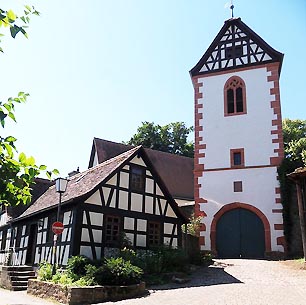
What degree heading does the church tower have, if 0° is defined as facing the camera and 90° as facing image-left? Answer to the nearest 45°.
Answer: approximately 0°

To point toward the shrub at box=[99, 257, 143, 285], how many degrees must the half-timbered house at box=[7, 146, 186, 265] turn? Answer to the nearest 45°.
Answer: approximately 45° to its left

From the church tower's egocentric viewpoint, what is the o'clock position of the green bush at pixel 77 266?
The green bush is roughly at 1 o'clock from the church tower.

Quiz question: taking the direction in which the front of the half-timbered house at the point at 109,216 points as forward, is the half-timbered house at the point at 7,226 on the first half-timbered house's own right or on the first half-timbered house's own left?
on the first half-timbered house's own right

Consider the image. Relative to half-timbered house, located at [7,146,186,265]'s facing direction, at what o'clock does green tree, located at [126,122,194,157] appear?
The green tree is roughly at 5 o'clock from the half-timbered house.

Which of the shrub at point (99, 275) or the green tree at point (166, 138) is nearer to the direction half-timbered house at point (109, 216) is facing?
the shrub

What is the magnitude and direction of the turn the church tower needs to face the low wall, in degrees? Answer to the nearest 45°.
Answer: approximately 45° to its right
